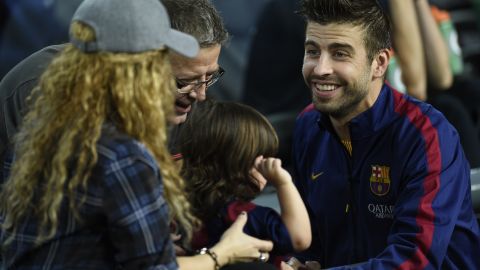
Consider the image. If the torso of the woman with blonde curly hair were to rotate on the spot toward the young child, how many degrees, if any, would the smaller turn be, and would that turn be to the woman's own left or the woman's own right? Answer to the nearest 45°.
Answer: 0° — they already face them

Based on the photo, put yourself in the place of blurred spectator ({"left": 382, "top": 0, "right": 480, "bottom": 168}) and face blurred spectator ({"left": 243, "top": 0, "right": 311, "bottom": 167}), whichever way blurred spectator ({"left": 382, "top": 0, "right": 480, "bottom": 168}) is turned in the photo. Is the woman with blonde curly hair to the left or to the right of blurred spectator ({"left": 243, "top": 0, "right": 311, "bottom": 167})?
left

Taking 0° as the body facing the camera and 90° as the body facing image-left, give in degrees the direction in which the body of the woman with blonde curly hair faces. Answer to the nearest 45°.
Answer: approximately 225°

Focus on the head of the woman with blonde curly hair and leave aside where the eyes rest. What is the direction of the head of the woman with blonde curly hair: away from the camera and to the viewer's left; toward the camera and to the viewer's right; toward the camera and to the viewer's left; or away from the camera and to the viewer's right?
away from the camera and to the viewer's right

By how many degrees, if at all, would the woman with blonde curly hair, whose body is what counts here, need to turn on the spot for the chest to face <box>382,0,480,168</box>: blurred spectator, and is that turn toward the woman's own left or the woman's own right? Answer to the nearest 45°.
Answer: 0° — they already face them
